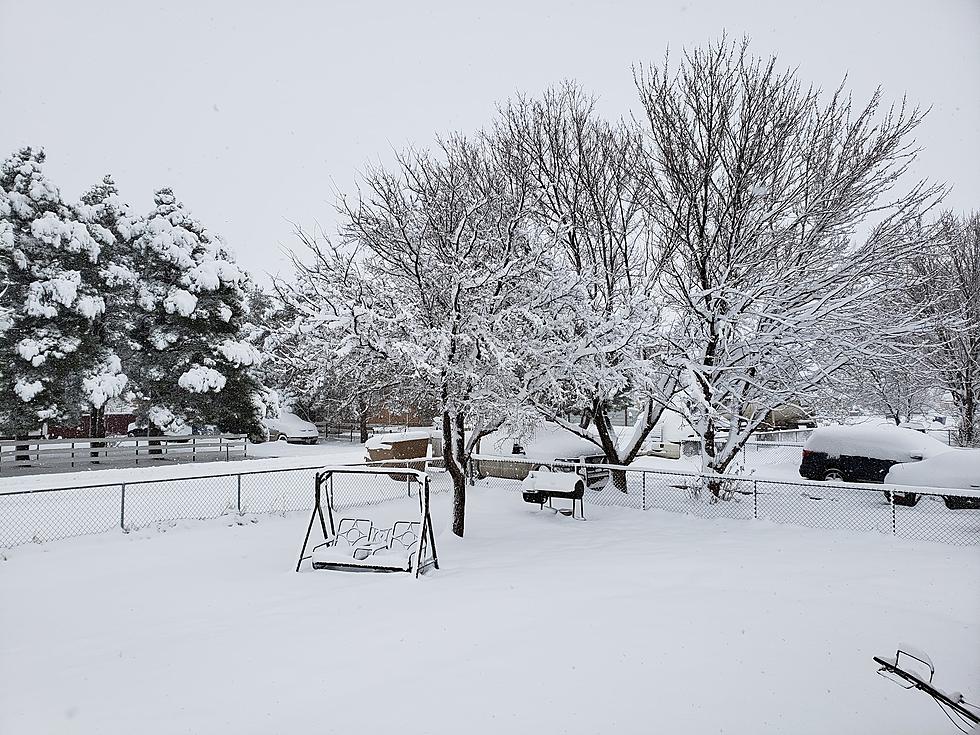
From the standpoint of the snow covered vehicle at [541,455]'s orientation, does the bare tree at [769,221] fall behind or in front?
in front

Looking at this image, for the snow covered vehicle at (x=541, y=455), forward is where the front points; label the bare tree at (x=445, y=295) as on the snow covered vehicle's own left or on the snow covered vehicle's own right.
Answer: on the snow covered vehicle's own right

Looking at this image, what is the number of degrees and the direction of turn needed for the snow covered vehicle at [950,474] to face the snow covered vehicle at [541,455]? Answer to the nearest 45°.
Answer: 0° — it already faces it

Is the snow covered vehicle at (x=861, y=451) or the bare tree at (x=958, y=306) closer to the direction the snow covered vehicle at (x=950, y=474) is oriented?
the snow covered vehicle

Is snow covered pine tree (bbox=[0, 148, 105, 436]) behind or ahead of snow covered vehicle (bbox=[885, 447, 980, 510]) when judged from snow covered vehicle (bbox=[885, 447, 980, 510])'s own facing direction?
ahead

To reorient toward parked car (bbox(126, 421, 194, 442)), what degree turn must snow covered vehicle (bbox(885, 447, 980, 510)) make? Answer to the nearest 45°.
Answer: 0° — it already faces it

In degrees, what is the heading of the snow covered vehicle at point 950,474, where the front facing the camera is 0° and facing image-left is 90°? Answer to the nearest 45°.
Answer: approximately 90°

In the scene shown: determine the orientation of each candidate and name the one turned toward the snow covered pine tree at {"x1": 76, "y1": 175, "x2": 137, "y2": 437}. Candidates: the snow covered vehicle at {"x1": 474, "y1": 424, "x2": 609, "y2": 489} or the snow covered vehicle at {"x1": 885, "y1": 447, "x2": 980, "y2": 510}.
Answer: the snow covered vehicle at {"x1": 885, "y1": 447, "x2": 980, "y2": 510}

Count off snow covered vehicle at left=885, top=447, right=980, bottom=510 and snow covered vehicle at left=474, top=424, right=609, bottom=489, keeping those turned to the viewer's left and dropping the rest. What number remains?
1
